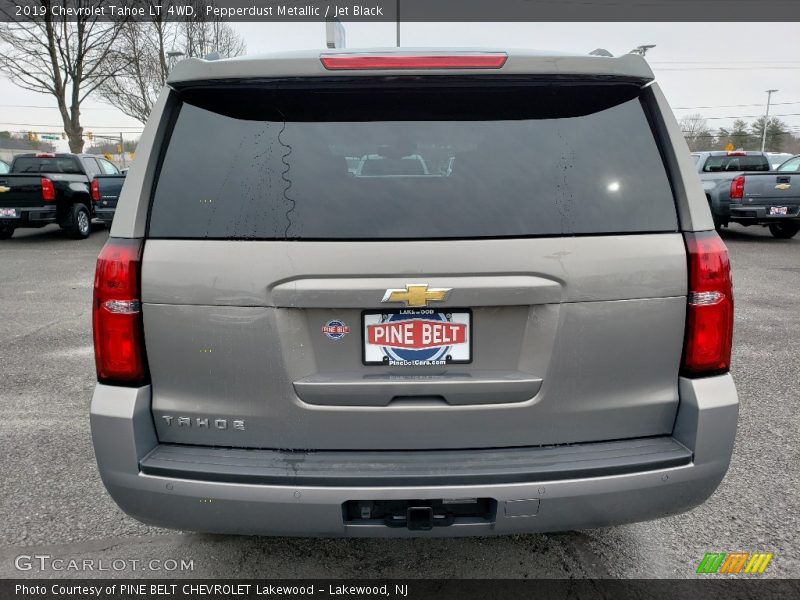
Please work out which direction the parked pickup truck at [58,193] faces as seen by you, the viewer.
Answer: facing away from the viewer and to the right of the viewer

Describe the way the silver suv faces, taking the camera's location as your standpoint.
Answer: facing away from the viewer

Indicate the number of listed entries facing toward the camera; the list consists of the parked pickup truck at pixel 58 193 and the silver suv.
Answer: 0

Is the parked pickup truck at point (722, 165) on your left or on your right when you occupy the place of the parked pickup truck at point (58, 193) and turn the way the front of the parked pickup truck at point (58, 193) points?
on your right

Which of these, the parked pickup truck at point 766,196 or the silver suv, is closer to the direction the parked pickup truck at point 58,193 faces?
the parked pickup truck

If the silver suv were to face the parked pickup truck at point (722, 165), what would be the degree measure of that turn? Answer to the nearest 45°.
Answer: approximately 45° to its right

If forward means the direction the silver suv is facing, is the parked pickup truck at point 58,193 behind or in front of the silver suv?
in front

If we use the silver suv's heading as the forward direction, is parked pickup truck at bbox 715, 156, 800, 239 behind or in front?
in front
